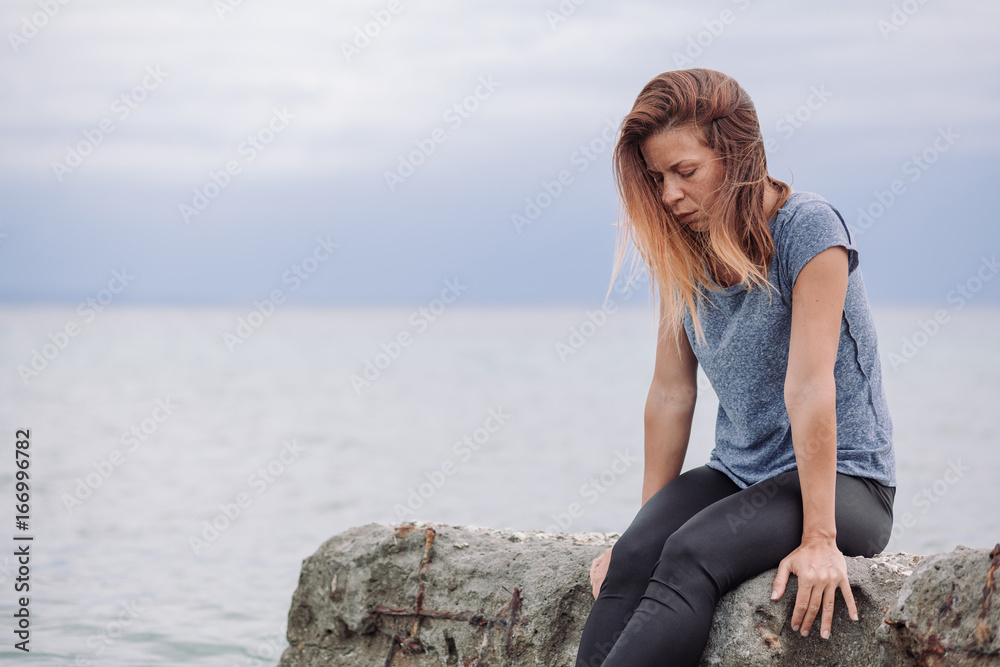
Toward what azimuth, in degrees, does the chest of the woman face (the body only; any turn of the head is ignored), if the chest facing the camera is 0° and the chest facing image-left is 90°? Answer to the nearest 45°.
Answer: approximately 45°

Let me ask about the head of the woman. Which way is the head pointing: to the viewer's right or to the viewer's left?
to the viewer's left
